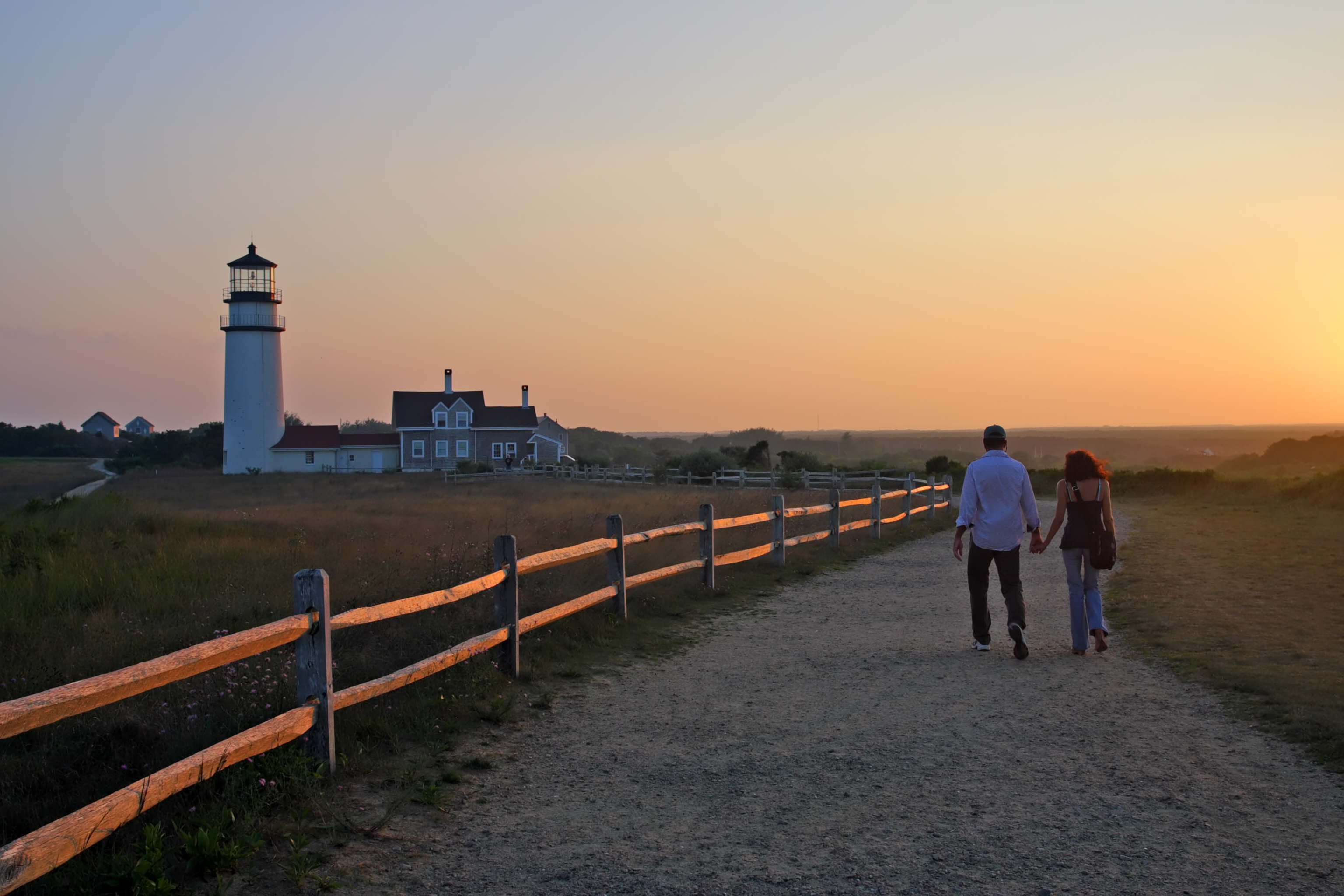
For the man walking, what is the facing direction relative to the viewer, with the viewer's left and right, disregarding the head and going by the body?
facing away from the viewer

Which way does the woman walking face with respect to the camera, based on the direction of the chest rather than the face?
away from the camera

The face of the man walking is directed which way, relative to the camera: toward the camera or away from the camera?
away from the camera

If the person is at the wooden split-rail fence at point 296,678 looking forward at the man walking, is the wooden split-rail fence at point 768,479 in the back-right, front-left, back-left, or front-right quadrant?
front-left

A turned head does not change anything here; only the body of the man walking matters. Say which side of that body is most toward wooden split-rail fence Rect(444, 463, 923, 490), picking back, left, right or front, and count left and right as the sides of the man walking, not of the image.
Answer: front

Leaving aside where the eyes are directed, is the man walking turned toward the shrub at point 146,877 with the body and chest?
no

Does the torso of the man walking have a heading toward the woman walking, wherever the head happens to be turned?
no

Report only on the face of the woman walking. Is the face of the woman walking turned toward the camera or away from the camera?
away from the camera

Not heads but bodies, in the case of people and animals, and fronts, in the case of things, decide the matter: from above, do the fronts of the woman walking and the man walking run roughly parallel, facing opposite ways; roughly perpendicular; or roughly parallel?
roughly parallel

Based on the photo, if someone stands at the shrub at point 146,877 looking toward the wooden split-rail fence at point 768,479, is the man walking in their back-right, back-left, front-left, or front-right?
front-right

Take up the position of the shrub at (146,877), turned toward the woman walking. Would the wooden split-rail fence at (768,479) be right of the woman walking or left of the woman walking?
left

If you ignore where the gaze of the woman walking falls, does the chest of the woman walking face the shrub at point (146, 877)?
no

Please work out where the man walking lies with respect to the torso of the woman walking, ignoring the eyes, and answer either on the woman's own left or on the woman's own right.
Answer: on the woman's own left
